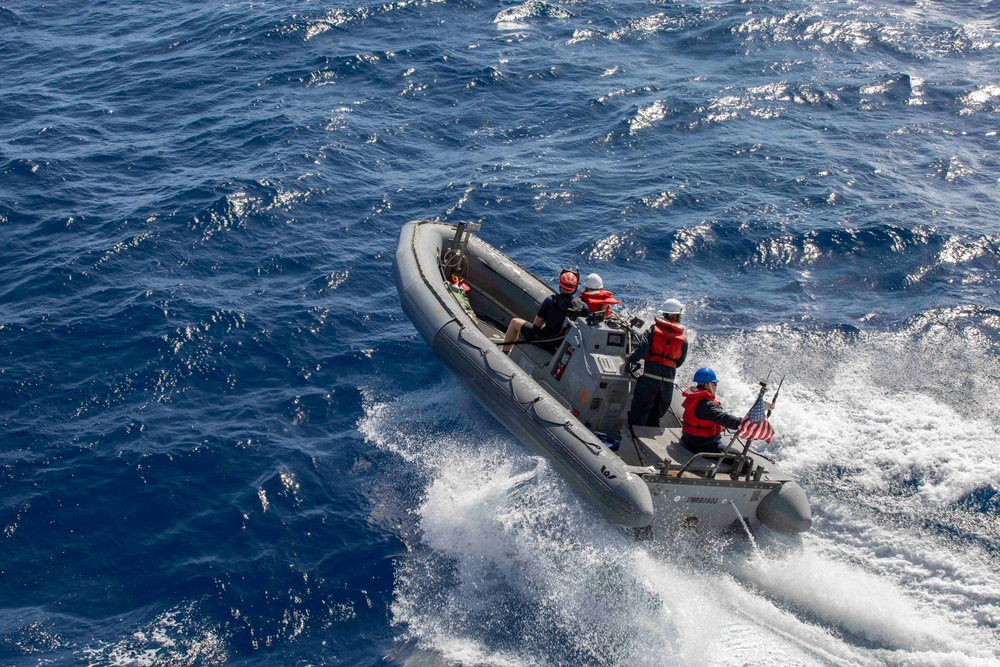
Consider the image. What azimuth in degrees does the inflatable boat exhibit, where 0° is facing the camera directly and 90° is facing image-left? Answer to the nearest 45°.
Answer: approximately 135°
